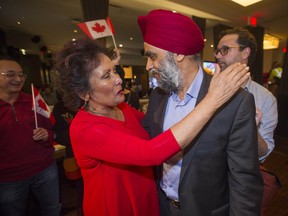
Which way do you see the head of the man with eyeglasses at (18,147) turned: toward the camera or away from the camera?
toward the camera

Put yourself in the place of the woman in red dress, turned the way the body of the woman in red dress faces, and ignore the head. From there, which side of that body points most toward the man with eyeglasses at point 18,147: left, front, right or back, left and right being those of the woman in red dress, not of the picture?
back

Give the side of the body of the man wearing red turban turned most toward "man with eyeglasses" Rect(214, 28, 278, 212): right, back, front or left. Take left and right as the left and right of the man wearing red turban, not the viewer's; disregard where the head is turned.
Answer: back

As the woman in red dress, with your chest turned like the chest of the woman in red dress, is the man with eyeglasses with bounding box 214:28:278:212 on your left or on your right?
on your left

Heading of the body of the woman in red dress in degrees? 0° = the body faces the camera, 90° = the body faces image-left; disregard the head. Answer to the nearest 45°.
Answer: approximately 315°

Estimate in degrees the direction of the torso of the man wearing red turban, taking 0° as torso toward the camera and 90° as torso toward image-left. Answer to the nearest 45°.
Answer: approximately 45°

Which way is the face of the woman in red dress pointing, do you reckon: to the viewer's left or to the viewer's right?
to the viewer's right

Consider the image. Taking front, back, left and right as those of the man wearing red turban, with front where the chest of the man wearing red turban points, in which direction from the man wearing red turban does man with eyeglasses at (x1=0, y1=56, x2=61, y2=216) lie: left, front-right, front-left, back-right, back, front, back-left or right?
front-right
